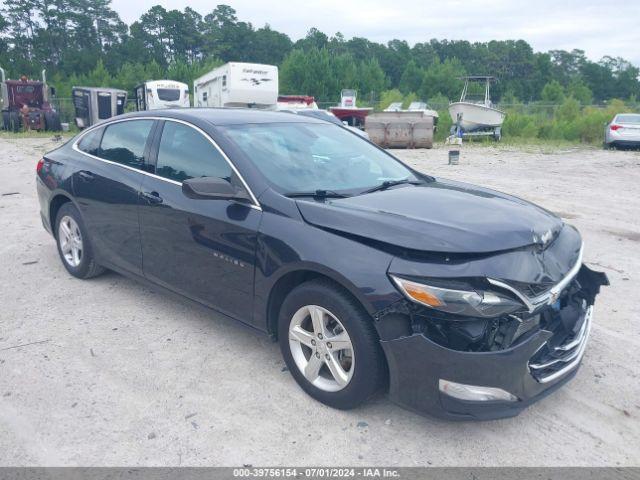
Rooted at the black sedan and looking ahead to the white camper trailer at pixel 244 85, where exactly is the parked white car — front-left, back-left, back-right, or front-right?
front-right

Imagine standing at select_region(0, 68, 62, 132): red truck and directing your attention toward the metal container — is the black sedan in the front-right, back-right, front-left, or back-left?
front-right

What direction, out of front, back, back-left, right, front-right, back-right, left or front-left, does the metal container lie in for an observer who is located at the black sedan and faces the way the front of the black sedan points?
back-left

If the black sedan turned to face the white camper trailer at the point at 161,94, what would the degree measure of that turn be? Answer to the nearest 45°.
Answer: approximately 135° to its left

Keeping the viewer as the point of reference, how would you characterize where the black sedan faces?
facing the viewer and to the right of the viewer

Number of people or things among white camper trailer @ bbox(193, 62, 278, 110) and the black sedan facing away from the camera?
0
